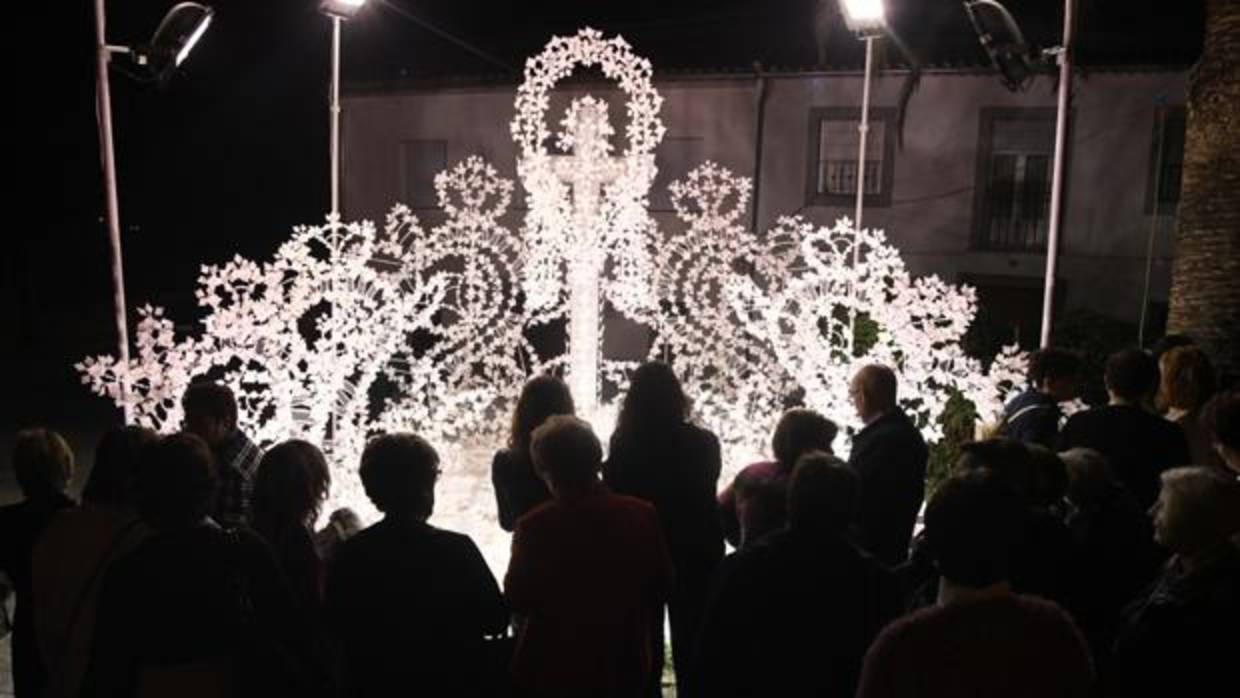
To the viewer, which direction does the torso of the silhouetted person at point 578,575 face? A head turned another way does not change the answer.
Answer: away from the camera

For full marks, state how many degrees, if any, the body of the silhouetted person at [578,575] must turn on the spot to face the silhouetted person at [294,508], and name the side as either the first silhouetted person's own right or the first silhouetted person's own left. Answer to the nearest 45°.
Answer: approximately 90° to the first silhouetted person's own left

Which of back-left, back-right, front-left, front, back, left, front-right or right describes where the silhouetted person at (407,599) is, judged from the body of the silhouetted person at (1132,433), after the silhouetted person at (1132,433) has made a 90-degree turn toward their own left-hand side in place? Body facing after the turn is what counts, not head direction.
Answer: front-left

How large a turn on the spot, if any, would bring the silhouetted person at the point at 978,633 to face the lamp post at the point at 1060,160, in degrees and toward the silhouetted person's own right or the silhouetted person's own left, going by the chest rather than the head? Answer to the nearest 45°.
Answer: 0° — they already face it

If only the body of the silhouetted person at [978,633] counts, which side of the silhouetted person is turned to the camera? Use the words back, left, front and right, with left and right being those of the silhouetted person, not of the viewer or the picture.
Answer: back

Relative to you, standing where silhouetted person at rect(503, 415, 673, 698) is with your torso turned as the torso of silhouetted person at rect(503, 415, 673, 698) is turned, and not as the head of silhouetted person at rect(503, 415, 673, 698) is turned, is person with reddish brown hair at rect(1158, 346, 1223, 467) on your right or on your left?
on your right

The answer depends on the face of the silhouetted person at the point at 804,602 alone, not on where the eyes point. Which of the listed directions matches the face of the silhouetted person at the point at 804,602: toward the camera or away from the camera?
away from the camera

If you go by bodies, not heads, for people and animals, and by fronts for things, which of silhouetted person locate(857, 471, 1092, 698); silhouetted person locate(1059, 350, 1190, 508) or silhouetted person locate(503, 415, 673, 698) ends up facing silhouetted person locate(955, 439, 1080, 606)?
silhouetted person locate(857, 471, 1092, 698)

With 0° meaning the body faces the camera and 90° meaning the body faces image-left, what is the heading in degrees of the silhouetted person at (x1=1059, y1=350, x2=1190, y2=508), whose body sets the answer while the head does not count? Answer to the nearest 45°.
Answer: approximately 180°

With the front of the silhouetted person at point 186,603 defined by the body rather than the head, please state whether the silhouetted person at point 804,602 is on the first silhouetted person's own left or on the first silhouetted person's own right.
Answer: on the first silhouetted person's own right

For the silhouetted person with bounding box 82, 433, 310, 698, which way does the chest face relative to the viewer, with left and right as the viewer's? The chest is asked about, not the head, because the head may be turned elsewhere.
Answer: facing away from the viewer and to the right of the viewer

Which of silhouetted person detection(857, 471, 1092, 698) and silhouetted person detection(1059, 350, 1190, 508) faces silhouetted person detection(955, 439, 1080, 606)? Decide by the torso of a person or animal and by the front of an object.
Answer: silhouetted person detection(857, 471, 1092, 698)

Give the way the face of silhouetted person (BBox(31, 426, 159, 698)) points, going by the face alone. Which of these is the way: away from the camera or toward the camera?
away from the camera

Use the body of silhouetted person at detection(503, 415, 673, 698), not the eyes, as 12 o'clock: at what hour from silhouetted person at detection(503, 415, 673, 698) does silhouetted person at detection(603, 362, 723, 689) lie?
silhouetted person at detection(603, 362, 723, 689) is roughly at 1 o'clock from silhouetted person at detection(503, 415, 673, 698).
